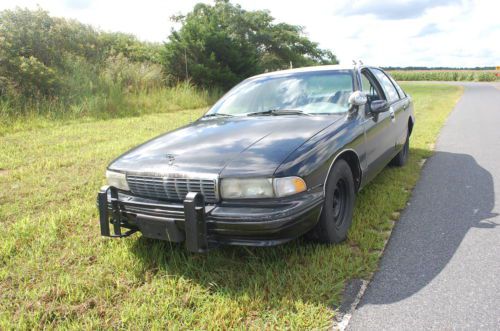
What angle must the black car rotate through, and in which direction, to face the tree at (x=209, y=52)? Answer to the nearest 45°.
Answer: approximately 135° to its right

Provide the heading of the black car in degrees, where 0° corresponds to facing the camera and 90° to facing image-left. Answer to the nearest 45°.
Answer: approximately 45°

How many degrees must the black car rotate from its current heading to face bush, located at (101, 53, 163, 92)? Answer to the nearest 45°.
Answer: approximately 135° to its right
